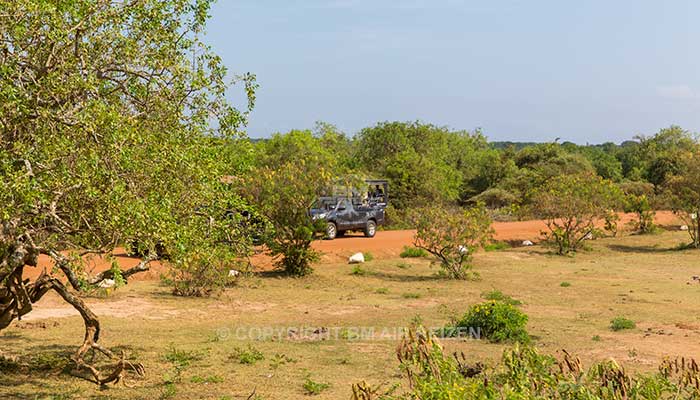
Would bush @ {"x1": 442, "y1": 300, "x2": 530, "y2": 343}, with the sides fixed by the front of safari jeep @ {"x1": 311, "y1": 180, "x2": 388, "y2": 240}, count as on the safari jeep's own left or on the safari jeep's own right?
on the safari jeep's own left

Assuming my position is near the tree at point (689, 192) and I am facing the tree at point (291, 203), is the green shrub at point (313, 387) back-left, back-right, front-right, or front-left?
front-left

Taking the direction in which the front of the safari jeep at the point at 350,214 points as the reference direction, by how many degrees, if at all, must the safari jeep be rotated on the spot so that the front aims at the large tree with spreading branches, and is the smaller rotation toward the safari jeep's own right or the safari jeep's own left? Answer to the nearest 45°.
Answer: approximately 45° to the safari jeep's own left

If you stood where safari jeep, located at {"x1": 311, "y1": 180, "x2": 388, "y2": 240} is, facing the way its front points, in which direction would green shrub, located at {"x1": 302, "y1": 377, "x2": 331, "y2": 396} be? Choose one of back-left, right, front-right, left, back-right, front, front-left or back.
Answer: front-left

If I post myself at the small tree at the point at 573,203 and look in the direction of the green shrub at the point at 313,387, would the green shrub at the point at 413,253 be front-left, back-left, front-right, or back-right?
front-right

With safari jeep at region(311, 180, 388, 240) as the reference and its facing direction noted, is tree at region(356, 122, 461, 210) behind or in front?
behind

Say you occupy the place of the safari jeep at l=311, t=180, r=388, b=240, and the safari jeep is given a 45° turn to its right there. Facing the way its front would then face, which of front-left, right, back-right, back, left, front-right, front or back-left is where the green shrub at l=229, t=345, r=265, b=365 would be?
left

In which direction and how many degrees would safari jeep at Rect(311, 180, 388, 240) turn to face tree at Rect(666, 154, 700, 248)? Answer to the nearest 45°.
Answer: approximately 135° to its left

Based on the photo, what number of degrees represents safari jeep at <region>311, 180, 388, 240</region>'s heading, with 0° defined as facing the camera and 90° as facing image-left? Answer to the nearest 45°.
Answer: approximately 45°

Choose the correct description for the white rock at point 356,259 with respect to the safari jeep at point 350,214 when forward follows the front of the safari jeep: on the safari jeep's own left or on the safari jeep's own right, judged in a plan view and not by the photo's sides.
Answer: on the safari jeep's own left

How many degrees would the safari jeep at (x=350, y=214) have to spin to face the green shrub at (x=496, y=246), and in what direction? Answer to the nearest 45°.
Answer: approximately 135° to its left

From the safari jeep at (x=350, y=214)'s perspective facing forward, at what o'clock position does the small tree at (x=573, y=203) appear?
The small tree is roughly at 8 o'clock from the safari jeep.

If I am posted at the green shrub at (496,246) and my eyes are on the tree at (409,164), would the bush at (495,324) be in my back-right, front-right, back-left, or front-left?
back-left
